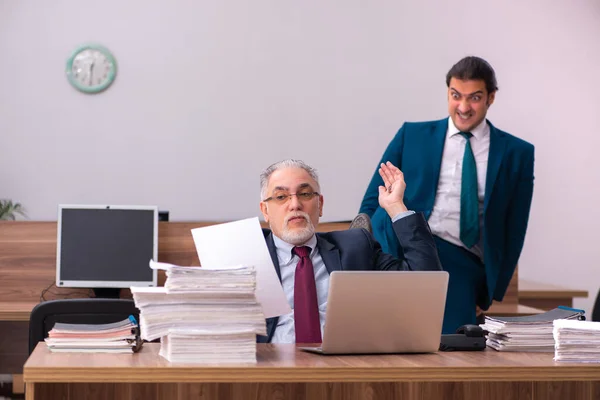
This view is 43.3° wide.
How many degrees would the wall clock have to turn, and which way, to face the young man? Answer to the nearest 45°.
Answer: approximately 45° to its left

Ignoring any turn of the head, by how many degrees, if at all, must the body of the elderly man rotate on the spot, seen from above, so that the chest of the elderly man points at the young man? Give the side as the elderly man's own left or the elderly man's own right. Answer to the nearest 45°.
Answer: approximately 135° to the elderly man's own left

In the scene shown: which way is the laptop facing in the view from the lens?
facing away from the viewer and to the left of the viewer

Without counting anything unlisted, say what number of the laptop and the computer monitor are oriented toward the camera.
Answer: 1

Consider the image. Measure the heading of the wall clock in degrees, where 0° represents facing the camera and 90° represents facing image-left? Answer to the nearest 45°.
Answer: approximately 0°

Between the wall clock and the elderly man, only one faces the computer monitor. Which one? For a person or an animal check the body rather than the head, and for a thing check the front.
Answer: the wall clock

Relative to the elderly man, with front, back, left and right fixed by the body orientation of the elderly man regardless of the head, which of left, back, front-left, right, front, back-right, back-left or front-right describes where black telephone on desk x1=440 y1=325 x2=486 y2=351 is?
front-left

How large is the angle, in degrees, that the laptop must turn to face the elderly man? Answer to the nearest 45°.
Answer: approximately 45° to its right

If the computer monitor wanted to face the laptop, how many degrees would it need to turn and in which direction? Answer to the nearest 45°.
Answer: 0° — it already faces it
